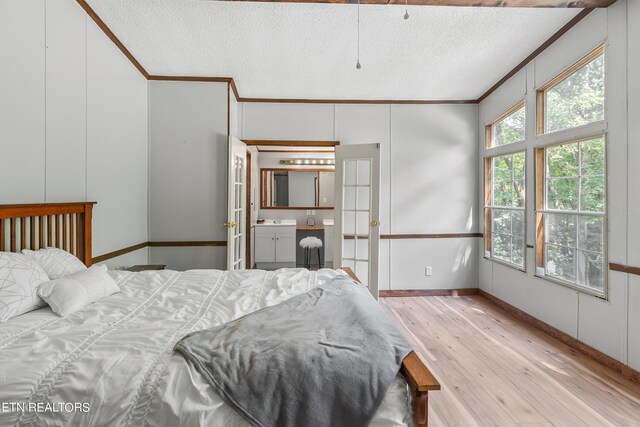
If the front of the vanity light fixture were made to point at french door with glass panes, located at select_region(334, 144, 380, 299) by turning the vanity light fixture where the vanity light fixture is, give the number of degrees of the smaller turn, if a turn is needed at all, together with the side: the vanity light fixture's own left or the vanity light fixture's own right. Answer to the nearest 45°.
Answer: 0° — it already faces it

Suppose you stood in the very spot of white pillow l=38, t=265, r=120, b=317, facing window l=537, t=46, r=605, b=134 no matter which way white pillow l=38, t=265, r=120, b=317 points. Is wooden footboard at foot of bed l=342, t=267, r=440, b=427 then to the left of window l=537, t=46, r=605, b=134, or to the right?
right

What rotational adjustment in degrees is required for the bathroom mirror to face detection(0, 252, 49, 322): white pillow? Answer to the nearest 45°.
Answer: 0° — it already faces it

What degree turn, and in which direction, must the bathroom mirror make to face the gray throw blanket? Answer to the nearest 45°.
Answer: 0° — it already faces it

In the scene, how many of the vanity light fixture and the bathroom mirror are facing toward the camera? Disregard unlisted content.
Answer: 2

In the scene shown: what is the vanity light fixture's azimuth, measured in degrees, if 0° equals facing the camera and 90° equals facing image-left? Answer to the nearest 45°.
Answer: approximately 0°

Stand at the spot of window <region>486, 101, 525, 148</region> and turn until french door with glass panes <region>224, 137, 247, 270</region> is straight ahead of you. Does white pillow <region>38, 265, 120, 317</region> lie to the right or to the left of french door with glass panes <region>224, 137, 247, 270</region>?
left

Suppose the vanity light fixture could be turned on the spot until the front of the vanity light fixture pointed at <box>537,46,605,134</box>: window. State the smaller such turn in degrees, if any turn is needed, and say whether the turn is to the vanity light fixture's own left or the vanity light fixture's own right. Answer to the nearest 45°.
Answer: approximately 45° to the vanity light fixture's own left

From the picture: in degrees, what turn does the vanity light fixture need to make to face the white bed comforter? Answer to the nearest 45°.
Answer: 0° — it already faces it
